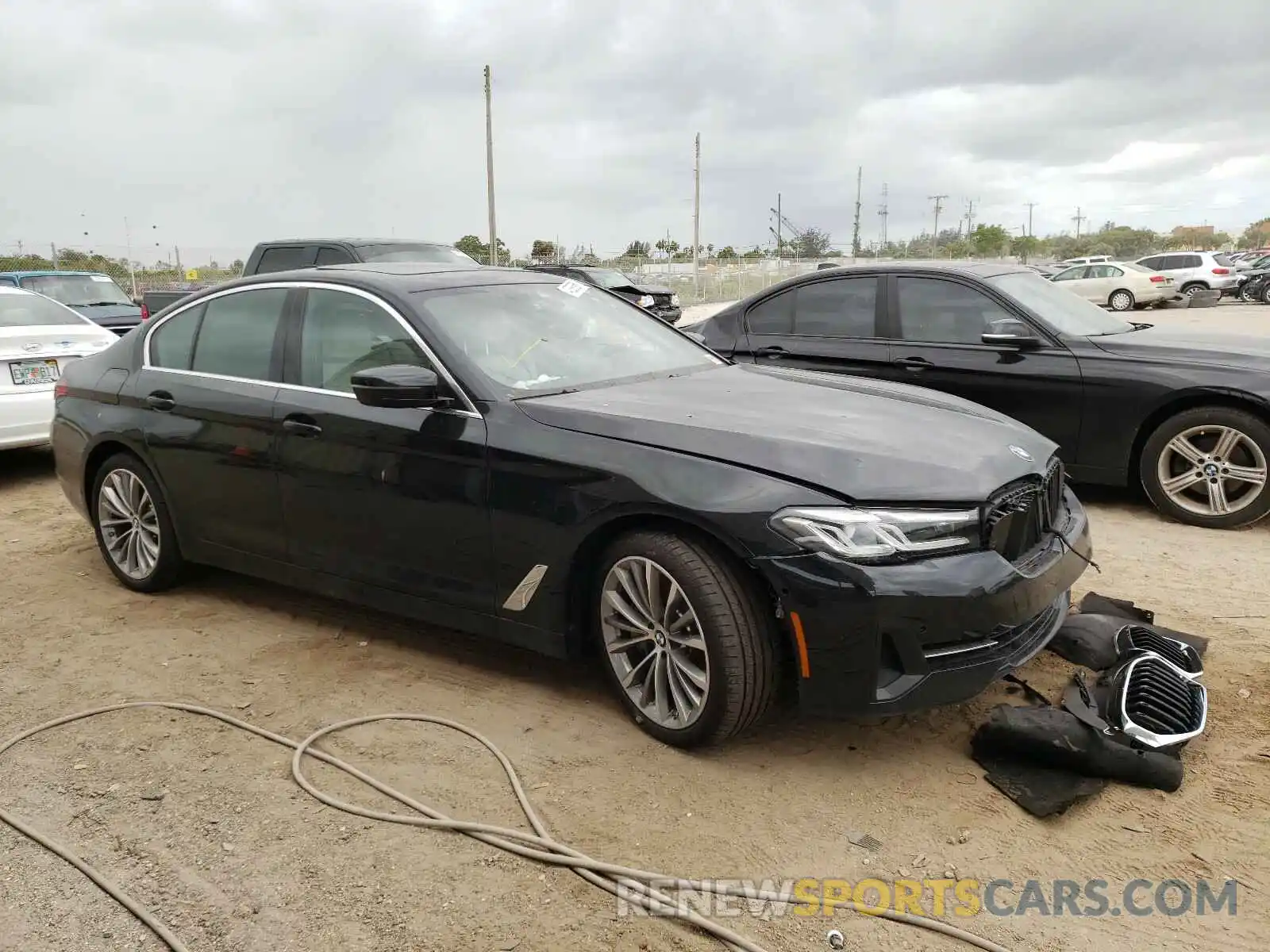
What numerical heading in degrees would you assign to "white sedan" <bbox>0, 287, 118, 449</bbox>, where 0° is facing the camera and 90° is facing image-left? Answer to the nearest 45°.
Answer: approximately 180°

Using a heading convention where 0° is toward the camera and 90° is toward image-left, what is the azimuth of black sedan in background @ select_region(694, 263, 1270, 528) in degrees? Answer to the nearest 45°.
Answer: approximately 270°

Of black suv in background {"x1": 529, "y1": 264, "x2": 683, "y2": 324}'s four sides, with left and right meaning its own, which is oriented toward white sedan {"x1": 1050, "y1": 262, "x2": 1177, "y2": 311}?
left

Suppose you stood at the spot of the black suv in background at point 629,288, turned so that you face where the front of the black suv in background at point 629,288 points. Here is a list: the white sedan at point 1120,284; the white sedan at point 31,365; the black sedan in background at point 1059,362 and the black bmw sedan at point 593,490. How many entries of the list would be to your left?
1

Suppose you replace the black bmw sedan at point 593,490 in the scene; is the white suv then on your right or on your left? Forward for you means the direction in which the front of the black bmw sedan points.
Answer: on your left

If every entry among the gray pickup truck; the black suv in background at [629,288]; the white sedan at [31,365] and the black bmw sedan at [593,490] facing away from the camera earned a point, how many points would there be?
1

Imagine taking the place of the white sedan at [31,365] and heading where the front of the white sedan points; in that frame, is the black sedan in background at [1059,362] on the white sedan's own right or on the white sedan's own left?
on the white sedan's own right

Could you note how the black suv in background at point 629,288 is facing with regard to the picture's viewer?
facing the viewer and to the right of the viewer

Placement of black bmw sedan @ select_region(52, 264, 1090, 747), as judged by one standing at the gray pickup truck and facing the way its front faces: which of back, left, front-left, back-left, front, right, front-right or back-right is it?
front-right

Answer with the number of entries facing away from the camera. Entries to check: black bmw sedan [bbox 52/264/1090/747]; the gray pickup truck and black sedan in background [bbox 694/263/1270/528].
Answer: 0

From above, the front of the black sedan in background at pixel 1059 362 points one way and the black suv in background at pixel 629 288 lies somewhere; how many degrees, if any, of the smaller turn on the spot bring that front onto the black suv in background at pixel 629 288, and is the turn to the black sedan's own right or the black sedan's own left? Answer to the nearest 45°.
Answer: approximately 135° to the black sedan's own left

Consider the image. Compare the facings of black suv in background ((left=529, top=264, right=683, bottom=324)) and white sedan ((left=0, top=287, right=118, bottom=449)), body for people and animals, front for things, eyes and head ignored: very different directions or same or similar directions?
very different directions

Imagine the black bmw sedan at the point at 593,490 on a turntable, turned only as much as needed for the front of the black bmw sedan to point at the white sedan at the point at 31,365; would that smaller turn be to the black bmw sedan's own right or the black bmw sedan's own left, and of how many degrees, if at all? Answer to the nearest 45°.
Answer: approximately 180°

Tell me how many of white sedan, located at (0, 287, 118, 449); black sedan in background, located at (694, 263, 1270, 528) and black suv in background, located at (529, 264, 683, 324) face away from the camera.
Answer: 1

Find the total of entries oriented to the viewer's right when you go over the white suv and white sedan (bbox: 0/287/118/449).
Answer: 0
